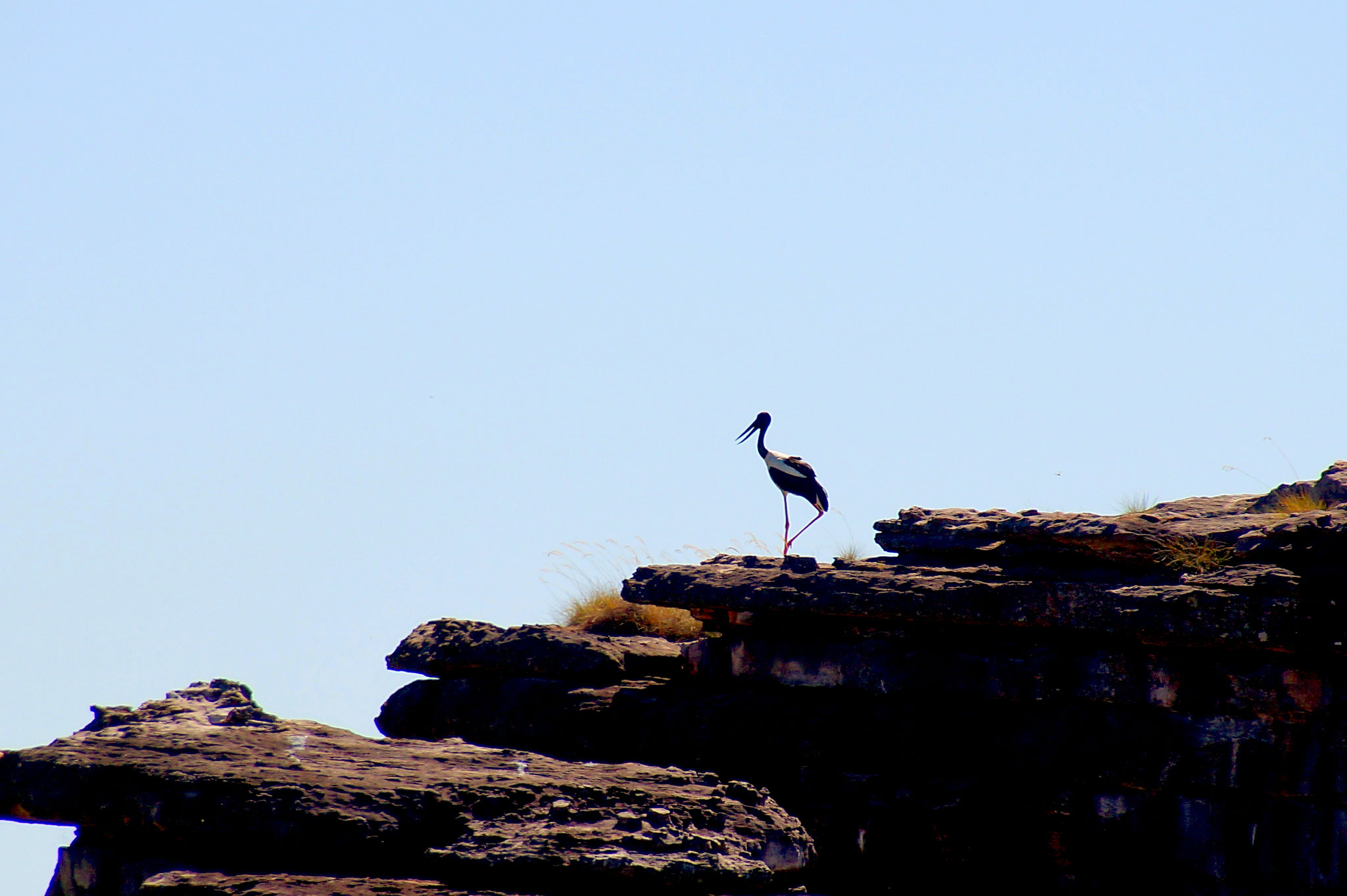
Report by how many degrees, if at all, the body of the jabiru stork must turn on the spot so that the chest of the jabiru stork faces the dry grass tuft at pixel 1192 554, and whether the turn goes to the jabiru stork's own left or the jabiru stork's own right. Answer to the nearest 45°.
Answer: approximately 135° to the jabiru stork's own left

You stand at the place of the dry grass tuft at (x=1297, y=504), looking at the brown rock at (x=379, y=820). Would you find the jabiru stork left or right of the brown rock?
right

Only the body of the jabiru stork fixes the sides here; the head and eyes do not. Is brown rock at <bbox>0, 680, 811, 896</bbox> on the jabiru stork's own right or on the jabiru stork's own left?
on the jabiru stork's own left

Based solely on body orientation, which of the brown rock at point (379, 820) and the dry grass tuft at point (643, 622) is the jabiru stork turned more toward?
the dry grass tuft

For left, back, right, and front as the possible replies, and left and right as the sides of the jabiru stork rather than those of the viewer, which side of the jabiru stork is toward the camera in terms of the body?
left

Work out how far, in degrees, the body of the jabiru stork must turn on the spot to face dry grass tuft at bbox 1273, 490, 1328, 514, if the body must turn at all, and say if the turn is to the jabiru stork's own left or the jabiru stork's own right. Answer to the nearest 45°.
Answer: approximately 180°

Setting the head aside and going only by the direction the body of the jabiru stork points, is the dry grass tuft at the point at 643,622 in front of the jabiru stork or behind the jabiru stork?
in front
